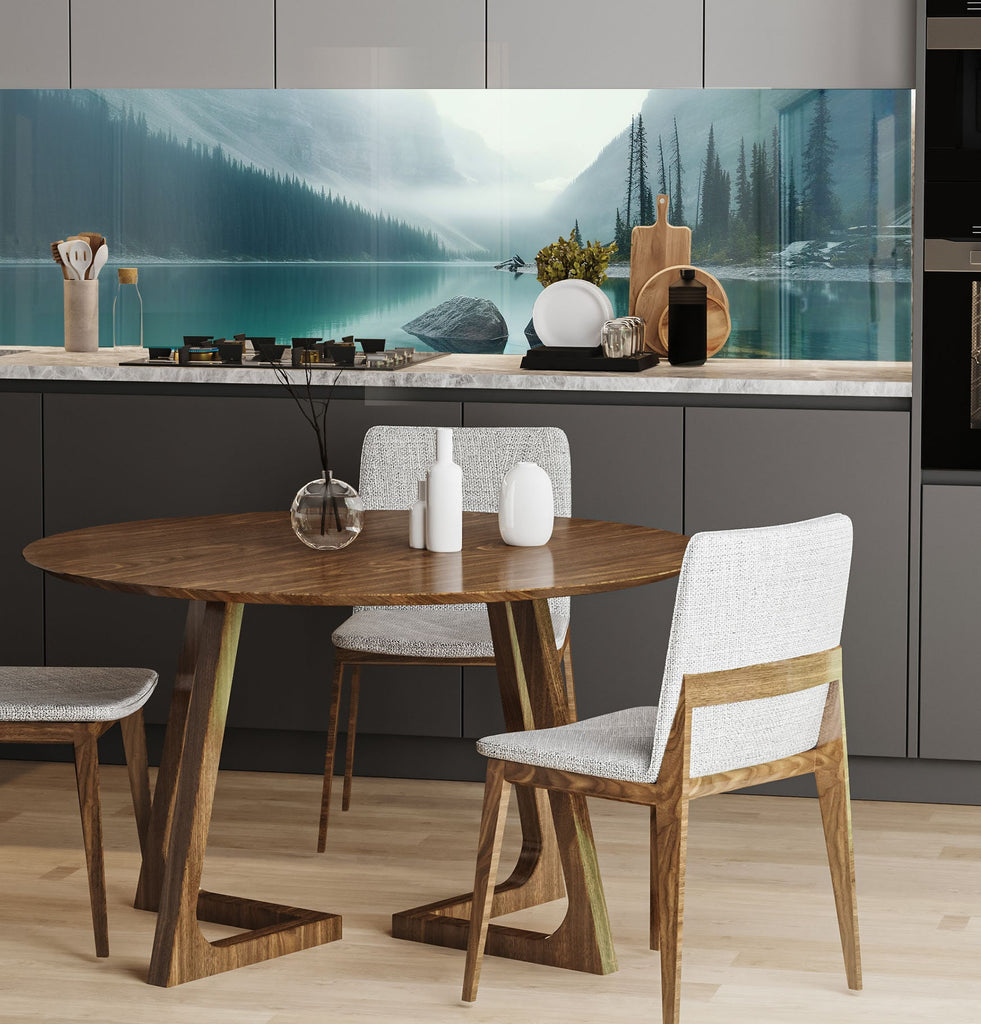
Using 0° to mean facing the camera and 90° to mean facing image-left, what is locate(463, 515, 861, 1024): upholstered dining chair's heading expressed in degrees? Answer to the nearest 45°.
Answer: approximately 135°

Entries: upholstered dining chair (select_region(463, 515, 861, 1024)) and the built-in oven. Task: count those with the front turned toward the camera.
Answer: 1

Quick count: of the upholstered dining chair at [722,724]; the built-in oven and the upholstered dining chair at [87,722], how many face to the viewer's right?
1

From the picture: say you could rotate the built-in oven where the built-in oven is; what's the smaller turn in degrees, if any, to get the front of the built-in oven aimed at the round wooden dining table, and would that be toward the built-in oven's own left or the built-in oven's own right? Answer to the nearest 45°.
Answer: approximately 45° to the built-in oven's own right

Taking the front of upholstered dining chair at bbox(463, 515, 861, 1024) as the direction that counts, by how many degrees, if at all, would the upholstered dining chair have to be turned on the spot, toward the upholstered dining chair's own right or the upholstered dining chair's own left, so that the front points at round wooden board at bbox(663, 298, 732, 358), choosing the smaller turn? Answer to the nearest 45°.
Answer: approximately 45° to the upholstered dining chair's own right

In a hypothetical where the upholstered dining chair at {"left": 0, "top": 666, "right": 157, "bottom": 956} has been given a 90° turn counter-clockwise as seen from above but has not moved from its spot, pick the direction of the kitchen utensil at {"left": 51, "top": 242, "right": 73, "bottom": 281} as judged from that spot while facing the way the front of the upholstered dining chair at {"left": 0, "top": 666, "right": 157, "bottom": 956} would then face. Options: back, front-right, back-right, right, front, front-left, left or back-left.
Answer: front

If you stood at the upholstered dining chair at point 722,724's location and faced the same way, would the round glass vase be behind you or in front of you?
in front

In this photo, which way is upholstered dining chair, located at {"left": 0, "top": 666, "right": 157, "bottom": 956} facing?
to the viewer's right

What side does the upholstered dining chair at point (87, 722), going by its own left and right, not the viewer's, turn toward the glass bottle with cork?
left

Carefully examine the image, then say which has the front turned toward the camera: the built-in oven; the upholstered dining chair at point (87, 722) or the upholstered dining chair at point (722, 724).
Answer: the built-in oven

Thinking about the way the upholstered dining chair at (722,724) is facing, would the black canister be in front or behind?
in front

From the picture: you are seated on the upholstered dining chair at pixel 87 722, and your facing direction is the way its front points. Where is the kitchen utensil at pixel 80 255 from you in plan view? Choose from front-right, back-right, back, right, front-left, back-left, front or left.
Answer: left
